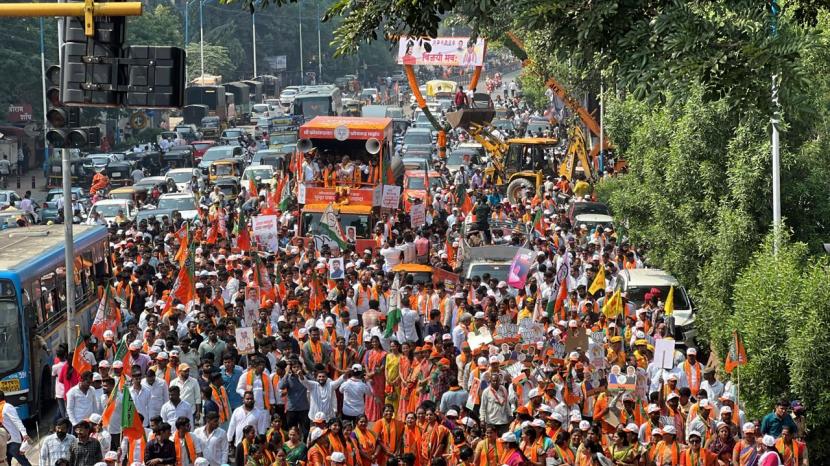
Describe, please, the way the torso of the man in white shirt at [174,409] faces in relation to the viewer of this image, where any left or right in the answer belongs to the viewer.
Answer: facing the viewer

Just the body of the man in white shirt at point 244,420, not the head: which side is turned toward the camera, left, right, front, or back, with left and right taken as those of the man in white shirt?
front

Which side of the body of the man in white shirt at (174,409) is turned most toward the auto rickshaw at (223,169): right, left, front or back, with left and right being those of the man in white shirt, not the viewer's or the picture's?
back

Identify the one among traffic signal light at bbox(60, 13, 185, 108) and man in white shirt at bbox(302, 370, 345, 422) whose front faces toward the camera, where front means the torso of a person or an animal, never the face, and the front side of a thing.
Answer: the man in white shirt

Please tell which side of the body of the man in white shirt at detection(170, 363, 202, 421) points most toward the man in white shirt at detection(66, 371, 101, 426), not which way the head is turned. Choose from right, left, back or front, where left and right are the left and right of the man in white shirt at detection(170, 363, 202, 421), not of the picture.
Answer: right

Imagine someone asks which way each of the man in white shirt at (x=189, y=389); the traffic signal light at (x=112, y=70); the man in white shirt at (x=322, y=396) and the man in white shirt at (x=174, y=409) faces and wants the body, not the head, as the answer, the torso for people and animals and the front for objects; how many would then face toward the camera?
3

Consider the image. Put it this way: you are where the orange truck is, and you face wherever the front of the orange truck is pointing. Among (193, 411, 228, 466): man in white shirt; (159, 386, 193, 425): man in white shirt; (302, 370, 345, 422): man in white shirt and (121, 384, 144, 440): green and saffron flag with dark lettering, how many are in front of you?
4
